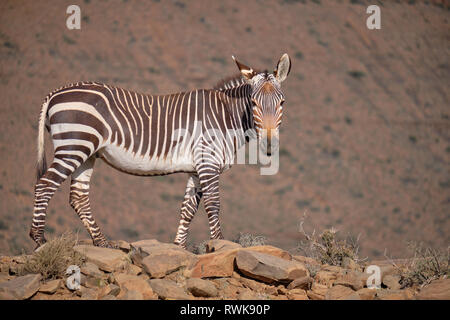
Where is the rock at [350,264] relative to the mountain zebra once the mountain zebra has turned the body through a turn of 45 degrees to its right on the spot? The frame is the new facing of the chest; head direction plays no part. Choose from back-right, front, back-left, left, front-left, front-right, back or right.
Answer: front-left

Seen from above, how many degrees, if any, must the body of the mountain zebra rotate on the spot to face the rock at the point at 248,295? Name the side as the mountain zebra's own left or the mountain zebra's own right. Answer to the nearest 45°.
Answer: approximately 45° to the mountain zebra's own right

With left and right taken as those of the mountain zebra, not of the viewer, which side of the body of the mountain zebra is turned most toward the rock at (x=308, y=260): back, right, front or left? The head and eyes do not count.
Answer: front

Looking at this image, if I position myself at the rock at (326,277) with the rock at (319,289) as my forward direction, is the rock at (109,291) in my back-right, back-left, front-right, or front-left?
front-right

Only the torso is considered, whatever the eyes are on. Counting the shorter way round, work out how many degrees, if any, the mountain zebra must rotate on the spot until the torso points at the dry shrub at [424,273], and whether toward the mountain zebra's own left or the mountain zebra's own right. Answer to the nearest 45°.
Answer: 0° — it already faces it

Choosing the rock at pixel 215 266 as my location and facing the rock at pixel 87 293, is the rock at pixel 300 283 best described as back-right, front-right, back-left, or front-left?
back-left

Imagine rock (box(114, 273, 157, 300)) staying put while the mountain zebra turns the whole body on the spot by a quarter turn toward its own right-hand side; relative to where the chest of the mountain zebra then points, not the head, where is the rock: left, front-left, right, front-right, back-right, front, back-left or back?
front

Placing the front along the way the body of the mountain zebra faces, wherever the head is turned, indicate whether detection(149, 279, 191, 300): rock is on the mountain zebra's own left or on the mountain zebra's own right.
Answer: on the mountain zebra's own right

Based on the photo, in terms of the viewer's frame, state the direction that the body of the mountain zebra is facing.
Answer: to the viewer's right

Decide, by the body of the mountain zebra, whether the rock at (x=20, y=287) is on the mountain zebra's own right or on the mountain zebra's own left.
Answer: on the mountain zebra's own right
